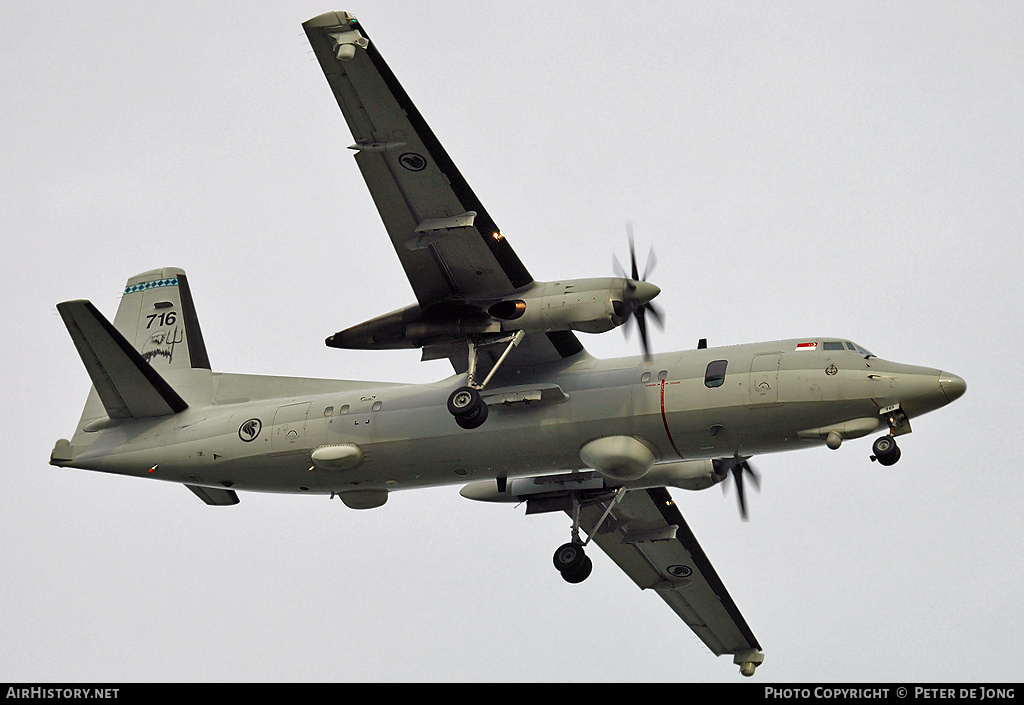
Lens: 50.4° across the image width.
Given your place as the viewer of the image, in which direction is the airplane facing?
facing to the right of the viewer
